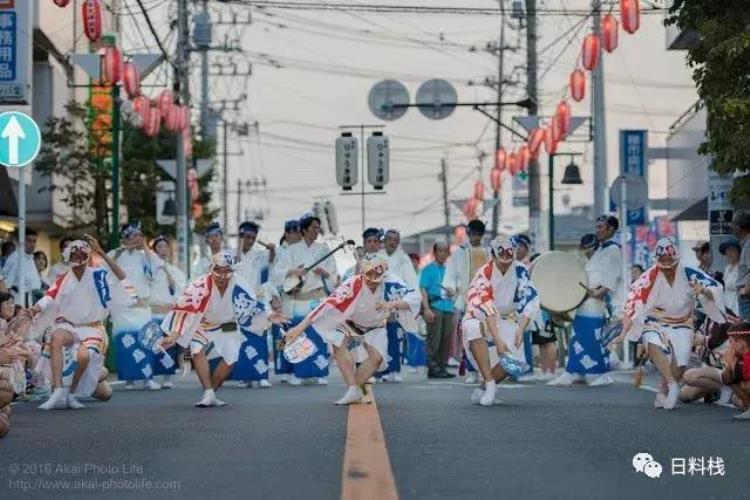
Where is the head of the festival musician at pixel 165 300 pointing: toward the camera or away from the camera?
toward the camera

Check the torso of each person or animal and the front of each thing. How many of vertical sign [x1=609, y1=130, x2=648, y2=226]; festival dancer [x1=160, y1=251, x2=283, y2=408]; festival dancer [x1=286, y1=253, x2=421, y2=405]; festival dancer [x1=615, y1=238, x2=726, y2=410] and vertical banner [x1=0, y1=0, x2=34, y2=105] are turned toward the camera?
5

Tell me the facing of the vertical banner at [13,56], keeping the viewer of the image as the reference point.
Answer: facing the viewer

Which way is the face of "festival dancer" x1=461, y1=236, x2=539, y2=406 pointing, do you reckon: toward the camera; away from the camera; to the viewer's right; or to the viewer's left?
toward the camera

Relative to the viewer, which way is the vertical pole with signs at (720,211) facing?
toward the camera

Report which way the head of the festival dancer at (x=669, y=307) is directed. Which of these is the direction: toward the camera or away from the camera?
toward the camera

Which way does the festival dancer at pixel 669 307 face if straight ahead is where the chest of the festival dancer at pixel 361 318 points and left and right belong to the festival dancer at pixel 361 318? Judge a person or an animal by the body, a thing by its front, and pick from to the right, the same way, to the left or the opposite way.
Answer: the same way

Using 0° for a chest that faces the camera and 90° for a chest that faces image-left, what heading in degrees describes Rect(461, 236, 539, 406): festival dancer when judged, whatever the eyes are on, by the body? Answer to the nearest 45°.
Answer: approximately 0°

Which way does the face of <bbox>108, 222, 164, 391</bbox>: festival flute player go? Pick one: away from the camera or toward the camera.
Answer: toward the camera

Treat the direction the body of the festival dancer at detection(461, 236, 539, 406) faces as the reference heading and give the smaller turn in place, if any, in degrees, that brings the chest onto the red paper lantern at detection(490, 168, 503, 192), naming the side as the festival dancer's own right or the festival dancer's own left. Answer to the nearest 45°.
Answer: approximately 180°

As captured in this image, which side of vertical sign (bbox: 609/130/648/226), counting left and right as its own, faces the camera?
front
